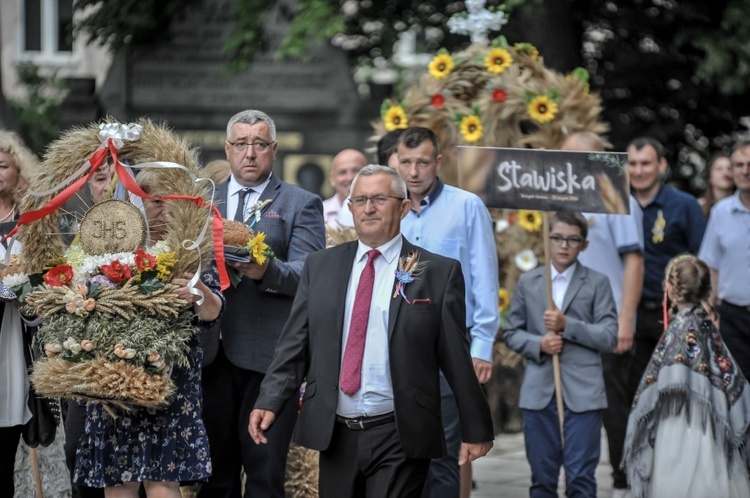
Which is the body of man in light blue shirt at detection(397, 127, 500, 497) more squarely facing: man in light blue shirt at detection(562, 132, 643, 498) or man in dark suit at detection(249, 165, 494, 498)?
the man in dark suit

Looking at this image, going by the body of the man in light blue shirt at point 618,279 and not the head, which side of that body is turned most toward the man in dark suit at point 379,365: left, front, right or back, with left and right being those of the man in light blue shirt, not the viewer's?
front

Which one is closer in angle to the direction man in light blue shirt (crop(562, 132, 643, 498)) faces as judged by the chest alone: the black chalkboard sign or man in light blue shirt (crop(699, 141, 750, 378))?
the black chalkboard sign

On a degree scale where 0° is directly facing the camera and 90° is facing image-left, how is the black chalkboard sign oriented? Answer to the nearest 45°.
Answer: approximately 0°

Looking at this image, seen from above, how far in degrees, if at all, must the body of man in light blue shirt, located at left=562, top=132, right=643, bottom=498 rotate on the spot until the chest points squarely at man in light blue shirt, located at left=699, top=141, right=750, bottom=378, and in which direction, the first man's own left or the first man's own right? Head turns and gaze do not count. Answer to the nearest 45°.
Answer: approximately 135° to the first man's own left

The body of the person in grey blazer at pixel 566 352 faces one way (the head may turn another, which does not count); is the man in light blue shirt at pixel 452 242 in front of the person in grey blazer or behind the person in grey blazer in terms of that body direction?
in front

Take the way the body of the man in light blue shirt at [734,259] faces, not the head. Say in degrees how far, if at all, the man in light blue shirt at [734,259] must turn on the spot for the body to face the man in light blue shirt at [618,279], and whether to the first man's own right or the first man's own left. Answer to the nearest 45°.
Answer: approximately 45° to the first man's own right

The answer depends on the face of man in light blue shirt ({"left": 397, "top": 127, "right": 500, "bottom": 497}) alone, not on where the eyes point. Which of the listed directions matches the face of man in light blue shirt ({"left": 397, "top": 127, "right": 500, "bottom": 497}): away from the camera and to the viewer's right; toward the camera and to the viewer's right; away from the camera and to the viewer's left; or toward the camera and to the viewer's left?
toward the camera and to the viewer's left

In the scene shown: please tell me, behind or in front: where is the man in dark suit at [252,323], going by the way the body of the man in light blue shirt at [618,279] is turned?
in front

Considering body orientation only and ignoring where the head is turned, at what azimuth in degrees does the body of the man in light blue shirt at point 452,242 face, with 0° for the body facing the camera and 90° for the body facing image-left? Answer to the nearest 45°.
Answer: approximately 45°

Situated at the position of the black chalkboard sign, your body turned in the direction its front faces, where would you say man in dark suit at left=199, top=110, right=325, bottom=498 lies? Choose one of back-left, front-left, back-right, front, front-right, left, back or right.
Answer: front-right
